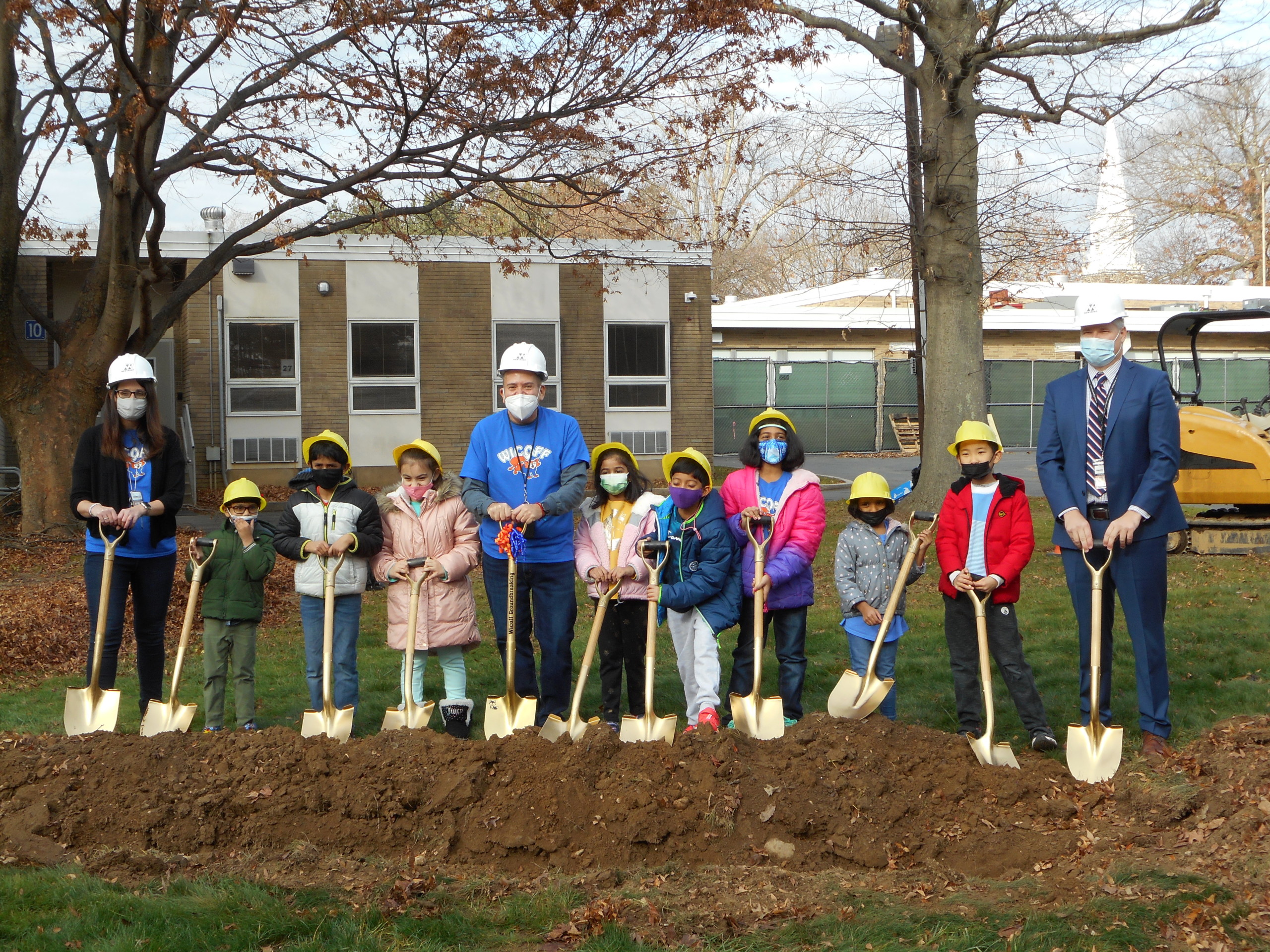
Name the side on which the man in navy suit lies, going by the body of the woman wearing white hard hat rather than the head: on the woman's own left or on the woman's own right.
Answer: on the woman's own left

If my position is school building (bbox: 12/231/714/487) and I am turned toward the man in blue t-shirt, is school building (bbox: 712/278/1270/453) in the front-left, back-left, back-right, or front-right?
back-left

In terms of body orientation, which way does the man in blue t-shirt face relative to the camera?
toward the camera

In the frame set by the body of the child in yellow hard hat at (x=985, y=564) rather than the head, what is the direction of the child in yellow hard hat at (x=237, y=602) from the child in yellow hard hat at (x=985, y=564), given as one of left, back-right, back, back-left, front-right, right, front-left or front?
right

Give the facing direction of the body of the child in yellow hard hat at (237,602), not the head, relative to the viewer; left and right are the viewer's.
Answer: facing the viewer

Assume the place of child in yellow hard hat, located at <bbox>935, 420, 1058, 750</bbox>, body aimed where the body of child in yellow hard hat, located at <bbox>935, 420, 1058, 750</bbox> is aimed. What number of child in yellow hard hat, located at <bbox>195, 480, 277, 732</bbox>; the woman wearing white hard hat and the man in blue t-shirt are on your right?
3

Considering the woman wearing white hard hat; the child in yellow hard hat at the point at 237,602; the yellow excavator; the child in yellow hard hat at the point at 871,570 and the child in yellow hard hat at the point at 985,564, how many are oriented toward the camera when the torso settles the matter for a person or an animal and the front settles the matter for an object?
4

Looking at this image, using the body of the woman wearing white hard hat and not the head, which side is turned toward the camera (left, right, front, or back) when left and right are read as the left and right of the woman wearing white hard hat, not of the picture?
front

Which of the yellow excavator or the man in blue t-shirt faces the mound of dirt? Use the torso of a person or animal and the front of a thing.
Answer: the man in blue t-shirt

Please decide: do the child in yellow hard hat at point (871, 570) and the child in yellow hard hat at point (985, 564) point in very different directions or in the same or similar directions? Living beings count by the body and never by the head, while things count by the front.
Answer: same or similar directions

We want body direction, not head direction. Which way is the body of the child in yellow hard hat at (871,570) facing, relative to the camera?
toward the camera

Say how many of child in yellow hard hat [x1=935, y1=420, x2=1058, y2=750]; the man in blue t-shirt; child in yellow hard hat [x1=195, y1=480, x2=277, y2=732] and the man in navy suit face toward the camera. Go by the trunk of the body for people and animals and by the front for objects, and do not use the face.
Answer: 4

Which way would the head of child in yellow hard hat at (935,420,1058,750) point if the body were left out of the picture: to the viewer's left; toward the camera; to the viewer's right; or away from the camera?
toward the camera

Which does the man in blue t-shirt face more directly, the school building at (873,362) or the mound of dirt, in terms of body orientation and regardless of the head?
the mound of dirt

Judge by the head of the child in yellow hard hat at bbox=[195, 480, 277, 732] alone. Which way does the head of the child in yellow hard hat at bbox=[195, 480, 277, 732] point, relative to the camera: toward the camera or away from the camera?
toward the camera

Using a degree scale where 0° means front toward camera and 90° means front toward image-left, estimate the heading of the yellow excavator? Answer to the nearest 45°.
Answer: approximately 270°
